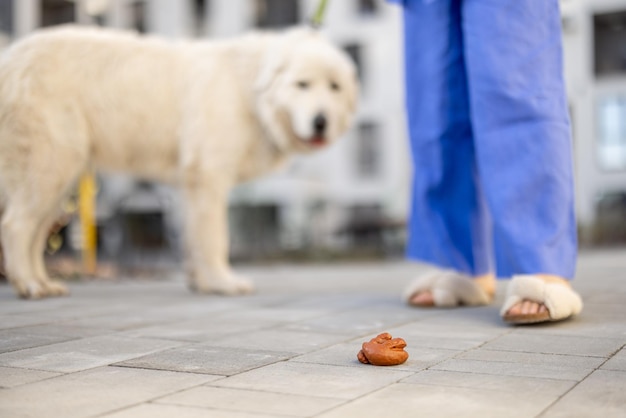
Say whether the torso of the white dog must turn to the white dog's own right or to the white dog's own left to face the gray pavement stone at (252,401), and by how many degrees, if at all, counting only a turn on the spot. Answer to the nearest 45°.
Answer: approximately 90° to the white dog's own right

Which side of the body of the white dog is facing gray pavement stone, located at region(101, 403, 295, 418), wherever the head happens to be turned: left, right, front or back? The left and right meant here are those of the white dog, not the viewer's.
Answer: right

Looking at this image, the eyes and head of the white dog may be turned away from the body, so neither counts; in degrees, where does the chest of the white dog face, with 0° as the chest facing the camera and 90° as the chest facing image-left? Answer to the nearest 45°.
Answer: approximately 270°

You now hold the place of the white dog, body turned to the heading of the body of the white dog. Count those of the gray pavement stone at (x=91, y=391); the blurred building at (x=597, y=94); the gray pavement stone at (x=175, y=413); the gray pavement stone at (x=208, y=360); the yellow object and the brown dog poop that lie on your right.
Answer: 4

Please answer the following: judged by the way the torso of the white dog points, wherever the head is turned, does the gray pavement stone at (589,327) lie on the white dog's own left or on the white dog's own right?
on the white dog's own right

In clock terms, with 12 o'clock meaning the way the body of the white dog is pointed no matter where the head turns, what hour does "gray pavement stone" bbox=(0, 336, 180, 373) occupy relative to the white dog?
The gray pavement stone is roughly at 3 o'clock from the white dog.

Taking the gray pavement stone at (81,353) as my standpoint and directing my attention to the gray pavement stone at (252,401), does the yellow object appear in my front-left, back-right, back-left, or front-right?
back-left

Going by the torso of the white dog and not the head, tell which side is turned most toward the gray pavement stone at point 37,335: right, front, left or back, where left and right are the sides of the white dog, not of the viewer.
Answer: right

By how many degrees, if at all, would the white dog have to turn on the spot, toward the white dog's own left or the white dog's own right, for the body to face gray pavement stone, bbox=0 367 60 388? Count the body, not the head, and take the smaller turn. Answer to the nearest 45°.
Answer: approximately 90° to the white dog's own right

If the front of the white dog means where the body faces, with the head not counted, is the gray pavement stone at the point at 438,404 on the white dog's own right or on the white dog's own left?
on the white dog's own right

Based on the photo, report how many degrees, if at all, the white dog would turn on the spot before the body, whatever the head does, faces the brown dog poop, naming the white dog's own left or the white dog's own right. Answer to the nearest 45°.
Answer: approximately 90° to the white dog's own right

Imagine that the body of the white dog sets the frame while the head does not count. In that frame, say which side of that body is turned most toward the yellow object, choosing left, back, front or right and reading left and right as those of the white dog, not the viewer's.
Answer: left
